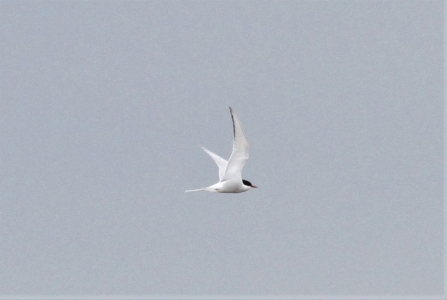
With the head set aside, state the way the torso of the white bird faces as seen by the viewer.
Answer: to the viewer's right
